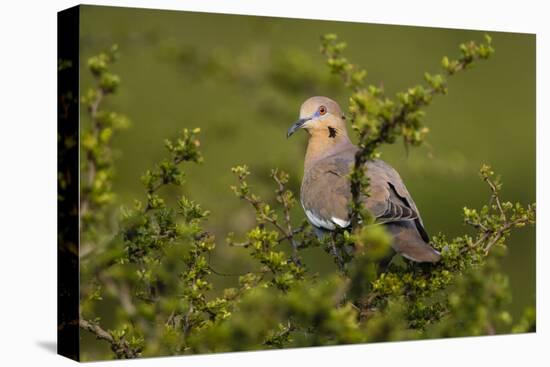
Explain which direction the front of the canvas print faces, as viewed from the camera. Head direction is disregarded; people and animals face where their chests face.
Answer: facing the viewer and to the right of the viewer
